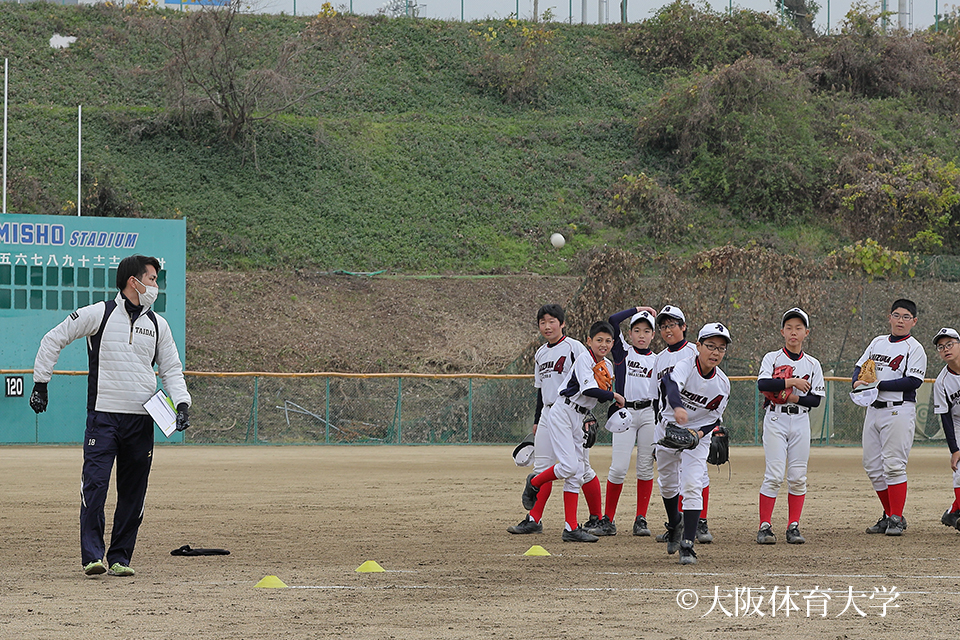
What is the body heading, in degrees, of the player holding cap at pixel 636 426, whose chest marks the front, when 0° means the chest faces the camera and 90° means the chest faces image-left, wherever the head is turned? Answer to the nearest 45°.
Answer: approximately 0°

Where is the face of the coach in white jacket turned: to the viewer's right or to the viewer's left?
to the viewer's right

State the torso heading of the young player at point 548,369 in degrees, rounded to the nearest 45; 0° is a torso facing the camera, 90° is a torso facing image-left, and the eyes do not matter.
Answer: approximately 45°

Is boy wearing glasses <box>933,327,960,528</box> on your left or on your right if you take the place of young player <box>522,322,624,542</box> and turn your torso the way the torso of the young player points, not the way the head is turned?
on your left
